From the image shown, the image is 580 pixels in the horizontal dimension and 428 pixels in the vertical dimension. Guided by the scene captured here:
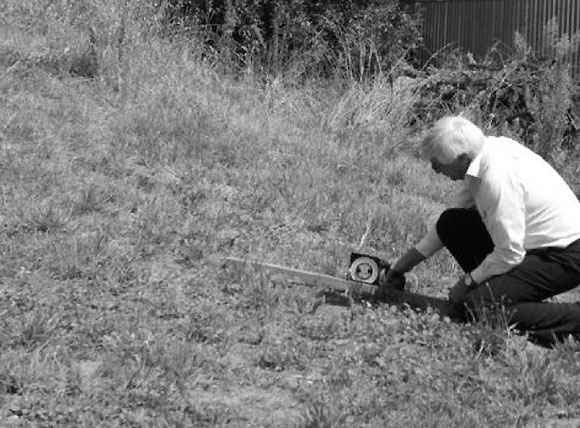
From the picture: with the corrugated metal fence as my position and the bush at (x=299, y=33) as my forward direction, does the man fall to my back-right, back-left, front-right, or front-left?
front-left

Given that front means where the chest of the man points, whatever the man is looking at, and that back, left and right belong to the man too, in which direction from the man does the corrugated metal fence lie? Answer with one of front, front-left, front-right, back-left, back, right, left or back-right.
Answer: right

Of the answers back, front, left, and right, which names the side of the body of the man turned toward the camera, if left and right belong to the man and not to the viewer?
left

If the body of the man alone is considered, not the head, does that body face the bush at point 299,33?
no

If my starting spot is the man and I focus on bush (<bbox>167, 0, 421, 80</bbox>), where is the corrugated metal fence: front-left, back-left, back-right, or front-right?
front-right

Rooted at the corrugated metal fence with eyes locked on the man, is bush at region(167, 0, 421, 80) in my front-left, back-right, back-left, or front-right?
front-right

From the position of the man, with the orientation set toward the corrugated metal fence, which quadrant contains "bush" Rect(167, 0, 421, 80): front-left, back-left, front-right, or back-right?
front-left
